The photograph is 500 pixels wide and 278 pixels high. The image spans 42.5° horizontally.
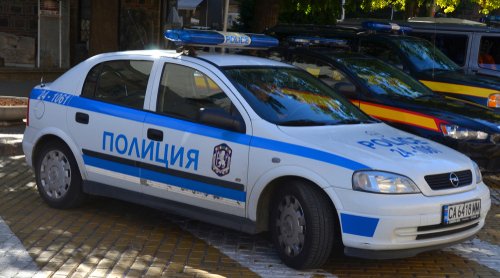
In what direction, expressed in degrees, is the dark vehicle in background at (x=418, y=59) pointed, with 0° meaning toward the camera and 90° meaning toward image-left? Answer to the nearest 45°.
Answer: approximately 315°

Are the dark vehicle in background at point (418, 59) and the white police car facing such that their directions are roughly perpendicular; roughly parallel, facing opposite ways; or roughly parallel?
roughly parallel

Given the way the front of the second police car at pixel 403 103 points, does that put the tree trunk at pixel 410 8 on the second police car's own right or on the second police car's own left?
on the second police car's own left

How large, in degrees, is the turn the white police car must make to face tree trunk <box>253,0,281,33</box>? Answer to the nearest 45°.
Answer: approximately 135° to its left

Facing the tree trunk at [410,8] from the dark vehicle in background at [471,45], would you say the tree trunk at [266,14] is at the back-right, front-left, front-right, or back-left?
front-left

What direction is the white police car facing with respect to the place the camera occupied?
facing the viewer and to the right of the viewer

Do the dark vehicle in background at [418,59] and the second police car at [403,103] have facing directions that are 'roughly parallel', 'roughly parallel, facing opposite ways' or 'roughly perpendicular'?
roughly parallel

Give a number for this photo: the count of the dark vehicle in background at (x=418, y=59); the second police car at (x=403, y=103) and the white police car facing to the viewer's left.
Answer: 0

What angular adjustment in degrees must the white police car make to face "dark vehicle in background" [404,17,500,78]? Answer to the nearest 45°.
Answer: approximately 90° to its left

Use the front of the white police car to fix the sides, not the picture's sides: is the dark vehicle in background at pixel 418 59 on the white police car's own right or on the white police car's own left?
on the white police car's own left

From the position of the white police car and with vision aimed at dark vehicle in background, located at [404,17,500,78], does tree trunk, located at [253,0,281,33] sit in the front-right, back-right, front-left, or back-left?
front-left
